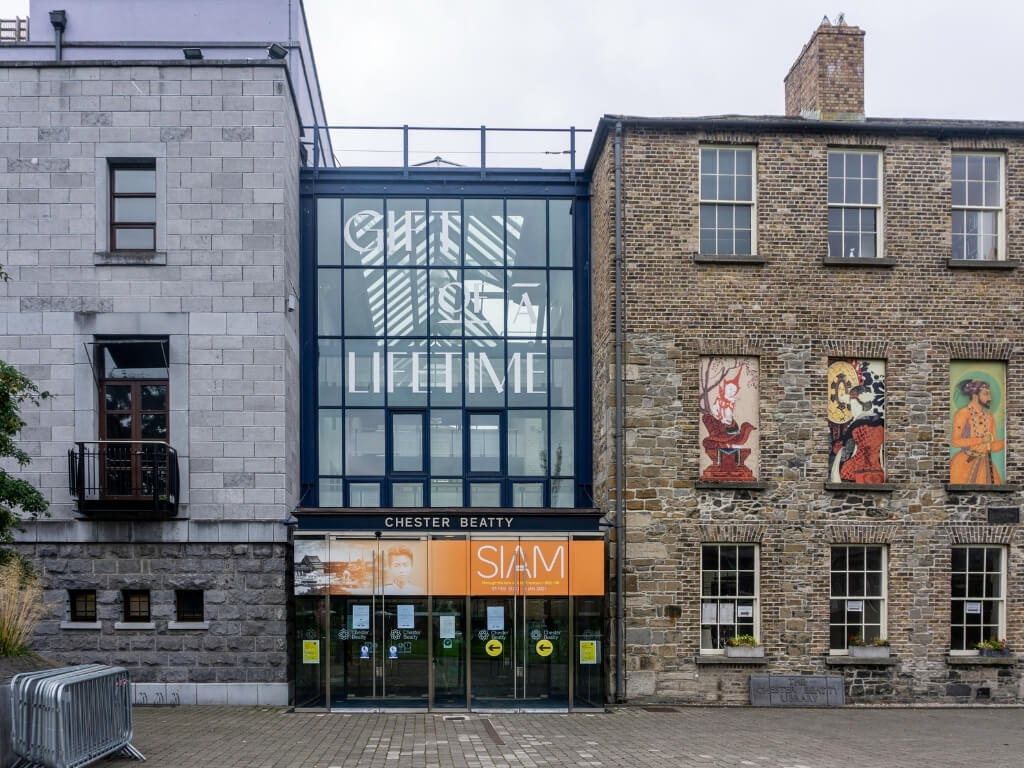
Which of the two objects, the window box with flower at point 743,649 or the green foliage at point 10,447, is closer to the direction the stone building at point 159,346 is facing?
the green foliage

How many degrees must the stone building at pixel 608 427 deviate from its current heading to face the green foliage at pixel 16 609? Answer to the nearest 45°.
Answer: approximately 45° to its right

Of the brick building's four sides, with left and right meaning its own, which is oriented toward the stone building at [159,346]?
right

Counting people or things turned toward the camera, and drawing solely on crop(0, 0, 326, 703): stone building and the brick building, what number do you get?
2

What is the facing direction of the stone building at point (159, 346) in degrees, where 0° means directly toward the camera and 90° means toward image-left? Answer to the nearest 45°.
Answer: approximately 0°

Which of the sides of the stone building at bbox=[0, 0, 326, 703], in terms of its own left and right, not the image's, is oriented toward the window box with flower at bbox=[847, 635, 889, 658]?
left
